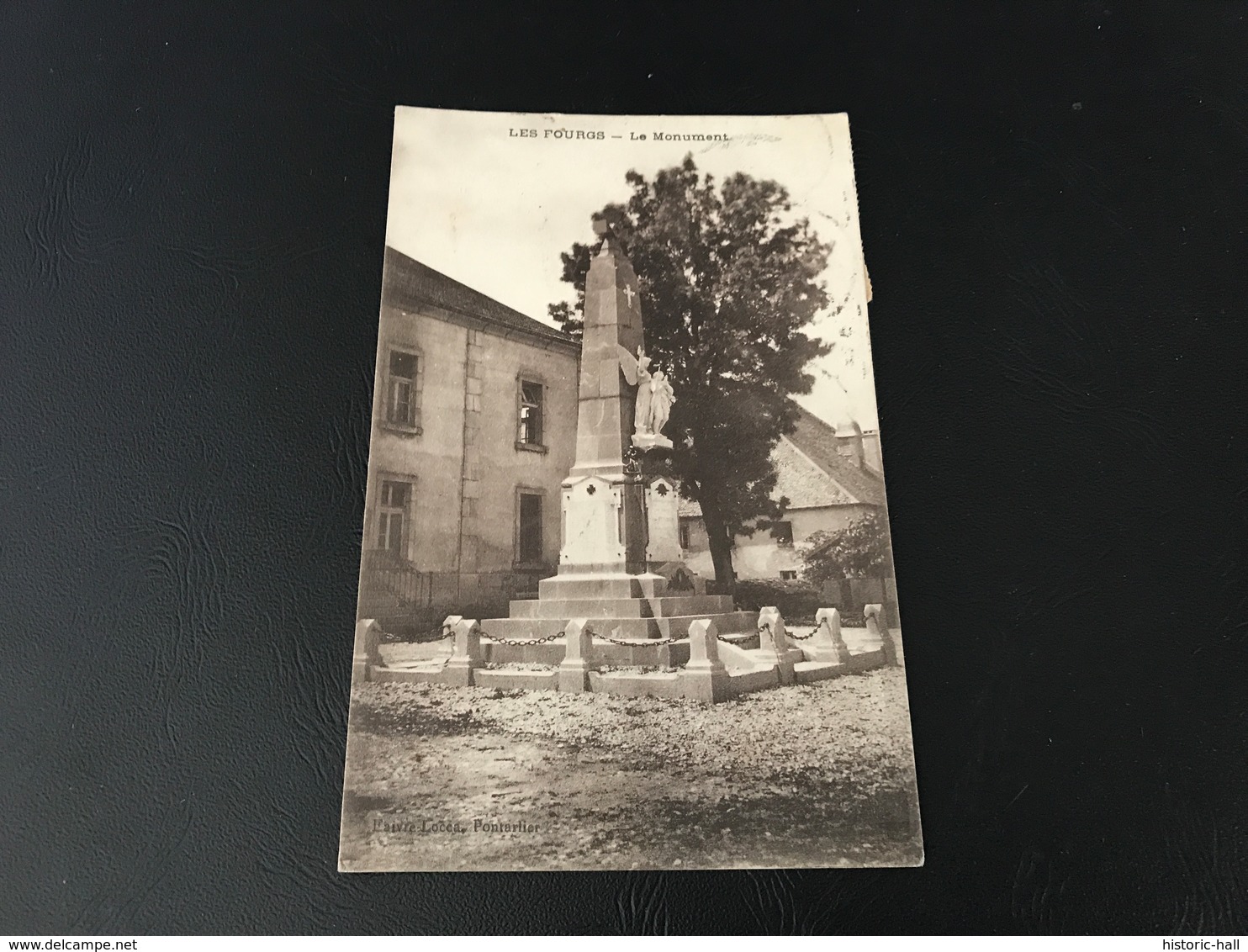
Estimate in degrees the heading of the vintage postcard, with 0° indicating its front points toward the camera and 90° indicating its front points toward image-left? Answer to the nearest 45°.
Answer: approximately 0°
